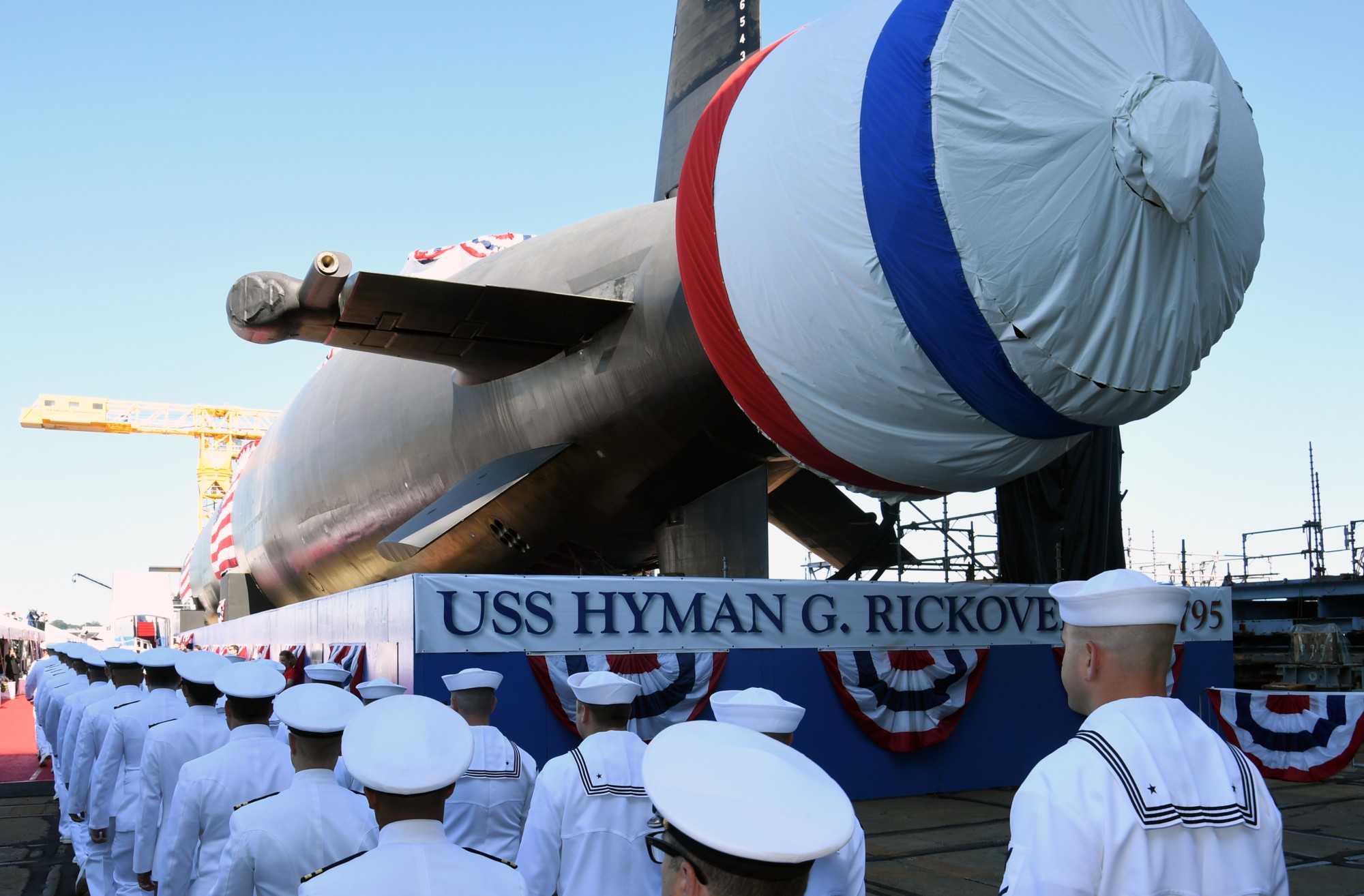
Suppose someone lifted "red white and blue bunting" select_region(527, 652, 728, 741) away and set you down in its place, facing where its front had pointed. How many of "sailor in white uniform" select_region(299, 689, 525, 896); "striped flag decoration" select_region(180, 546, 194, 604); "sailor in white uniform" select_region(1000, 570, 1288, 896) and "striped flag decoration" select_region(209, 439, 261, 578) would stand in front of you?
2

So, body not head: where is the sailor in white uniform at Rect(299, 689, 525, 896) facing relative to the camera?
away from the camera

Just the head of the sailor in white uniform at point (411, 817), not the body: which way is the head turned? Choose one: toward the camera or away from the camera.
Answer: away from the camera

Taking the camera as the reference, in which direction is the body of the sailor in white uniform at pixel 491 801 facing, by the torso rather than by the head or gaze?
away from the camera

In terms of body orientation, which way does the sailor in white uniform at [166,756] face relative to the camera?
away from the camera

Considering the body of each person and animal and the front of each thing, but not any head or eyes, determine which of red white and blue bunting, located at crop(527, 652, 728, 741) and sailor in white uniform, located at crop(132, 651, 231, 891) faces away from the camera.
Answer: the sailor in white uniform

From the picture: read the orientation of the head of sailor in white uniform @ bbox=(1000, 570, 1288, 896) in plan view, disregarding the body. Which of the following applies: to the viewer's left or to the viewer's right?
to the viewer's left

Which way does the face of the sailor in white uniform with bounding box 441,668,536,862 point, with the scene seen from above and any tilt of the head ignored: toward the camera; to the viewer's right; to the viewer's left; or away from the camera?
away from the camera

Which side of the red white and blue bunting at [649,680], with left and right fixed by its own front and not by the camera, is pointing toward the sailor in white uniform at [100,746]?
right

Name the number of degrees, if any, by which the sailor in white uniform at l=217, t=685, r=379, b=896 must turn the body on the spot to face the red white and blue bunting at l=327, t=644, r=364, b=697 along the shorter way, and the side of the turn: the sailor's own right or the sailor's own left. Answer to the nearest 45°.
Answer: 0° — they already face it

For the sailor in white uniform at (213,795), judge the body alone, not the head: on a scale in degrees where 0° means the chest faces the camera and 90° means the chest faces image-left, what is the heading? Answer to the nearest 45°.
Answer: approximately 135°

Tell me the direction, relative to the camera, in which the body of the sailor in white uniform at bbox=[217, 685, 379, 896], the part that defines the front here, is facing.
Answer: away from the camera

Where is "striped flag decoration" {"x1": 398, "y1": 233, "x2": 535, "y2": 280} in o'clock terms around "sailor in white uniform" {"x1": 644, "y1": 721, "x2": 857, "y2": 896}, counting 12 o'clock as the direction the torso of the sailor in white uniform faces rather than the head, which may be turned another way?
The striped flag decoration is roughly at 1 o'clock from the sailor in white uniform.

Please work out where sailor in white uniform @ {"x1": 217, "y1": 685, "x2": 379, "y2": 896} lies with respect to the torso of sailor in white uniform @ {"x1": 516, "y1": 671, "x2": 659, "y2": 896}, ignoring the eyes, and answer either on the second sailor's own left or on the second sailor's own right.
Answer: on the second sailor's own left

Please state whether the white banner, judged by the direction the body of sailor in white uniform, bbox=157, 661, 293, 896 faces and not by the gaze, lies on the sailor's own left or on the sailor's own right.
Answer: on the sailor's own right
